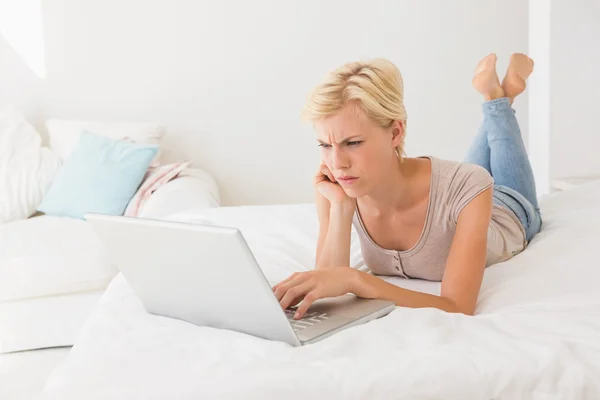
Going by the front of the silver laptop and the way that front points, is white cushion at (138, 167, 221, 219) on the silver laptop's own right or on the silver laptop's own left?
on the silver laptop's own left

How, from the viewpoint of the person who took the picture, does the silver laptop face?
facing away from the viewer and to the right of the viewer

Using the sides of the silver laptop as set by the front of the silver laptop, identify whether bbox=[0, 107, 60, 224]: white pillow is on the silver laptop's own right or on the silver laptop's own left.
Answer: on the silver laptop's own left

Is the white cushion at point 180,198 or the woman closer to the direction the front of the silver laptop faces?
the woman

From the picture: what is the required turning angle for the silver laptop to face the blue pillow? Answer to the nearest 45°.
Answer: approximately 45° to its left

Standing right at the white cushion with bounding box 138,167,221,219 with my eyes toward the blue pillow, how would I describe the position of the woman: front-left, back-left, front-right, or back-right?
back-left

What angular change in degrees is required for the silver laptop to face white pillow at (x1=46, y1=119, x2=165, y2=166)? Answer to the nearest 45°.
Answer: approximately 45° to its left

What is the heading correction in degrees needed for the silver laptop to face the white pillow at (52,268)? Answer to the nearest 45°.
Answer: approximately 90° to its left
